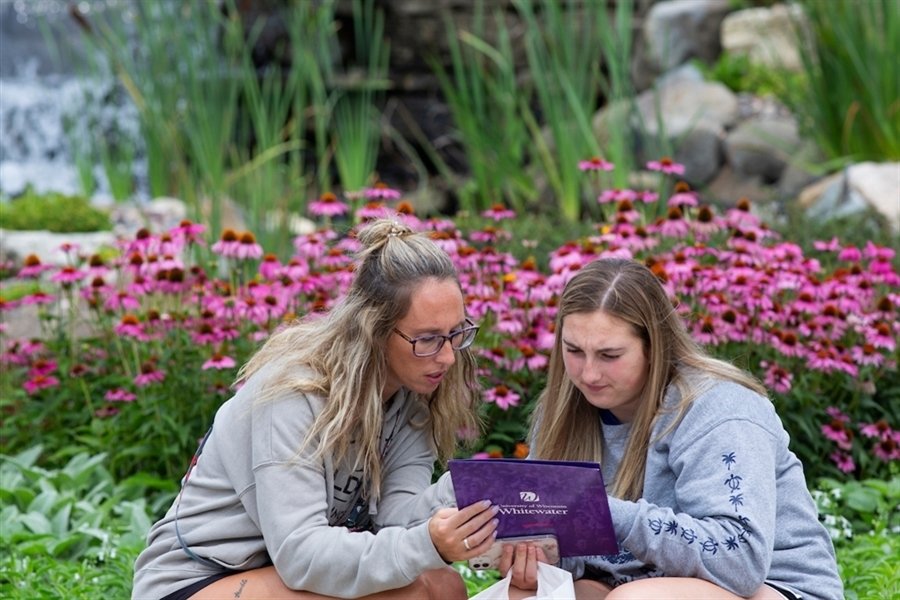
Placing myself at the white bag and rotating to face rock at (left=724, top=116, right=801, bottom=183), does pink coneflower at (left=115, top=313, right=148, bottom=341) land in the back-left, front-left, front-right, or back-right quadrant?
front-left

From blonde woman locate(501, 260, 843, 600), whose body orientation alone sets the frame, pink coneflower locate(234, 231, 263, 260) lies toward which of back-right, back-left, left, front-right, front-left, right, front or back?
right

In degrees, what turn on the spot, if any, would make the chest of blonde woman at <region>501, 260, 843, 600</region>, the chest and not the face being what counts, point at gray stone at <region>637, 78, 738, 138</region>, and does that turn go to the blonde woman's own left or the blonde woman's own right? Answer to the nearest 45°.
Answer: approximately 135° to the blonde woman's own right

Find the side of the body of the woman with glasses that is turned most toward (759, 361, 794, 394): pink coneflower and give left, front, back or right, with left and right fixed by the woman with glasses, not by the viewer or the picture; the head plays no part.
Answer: left

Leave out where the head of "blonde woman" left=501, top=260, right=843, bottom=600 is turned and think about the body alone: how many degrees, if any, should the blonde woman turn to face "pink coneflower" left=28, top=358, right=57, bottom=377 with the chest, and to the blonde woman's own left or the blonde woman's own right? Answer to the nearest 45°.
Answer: approximately 90° to the blonde woman's own right

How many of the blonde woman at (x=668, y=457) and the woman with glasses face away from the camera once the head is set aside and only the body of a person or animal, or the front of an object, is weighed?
0

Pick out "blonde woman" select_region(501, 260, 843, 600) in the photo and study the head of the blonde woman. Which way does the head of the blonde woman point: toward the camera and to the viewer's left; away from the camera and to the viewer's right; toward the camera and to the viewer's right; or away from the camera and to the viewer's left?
toward the camera and to the viewer's left

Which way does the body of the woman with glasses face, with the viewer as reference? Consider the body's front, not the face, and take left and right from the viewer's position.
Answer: facing the viewer and to the right of the viewer

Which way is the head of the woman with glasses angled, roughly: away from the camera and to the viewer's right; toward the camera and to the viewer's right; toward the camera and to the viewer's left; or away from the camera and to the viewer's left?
toward the camera and to the viewer's right

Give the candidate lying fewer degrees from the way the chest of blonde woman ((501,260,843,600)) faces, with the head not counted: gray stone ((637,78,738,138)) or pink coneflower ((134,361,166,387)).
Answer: the pink coneflower

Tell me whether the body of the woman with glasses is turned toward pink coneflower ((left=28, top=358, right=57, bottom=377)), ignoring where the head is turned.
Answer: no

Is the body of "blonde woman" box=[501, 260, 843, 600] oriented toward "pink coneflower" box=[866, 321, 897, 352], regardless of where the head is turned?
no

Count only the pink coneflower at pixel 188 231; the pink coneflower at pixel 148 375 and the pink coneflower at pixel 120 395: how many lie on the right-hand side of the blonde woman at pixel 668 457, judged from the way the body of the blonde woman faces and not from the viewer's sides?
3

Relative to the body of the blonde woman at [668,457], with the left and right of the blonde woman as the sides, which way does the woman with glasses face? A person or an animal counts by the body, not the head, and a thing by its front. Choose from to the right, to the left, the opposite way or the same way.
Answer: to the left

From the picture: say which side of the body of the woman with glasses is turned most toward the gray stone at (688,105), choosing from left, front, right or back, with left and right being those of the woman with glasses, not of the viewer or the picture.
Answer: left

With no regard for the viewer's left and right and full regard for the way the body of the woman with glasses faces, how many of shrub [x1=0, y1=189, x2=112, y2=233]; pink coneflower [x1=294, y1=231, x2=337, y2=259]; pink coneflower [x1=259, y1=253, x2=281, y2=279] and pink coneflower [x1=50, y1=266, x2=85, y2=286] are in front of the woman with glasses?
0
